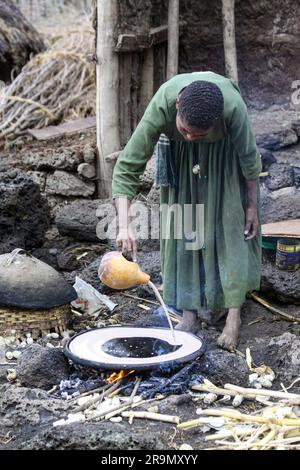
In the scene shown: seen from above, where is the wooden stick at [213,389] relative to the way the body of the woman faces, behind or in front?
in front

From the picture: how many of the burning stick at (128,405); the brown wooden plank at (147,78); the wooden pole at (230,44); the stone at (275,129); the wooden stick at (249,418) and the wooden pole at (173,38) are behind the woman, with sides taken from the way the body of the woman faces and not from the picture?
4

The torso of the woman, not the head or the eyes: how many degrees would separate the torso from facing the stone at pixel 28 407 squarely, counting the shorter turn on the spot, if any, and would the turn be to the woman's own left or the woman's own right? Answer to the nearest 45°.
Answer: approximately 45° to the woman's own right

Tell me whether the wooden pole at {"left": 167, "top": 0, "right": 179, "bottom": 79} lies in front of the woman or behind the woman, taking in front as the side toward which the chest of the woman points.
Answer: behind

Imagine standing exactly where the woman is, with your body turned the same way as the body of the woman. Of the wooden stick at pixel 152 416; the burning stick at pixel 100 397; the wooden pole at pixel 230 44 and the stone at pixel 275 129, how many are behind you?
2

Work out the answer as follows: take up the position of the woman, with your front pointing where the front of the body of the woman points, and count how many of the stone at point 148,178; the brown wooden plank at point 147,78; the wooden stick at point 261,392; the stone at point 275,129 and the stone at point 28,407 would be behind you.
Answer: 3

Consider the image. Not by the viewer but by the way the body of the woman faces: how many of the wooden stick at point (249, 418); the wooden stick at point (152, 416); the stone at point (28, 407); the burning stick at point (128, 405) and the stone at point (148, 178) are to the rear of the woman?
1

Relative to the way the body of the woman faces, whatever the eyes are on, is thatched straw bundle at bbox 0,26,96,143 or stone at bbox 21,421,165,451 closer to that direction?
the stone

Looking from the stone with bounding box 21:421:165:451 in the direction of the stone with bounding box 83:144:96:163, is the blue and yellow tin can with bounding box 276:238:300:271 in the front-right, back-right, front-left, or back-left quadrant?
front-right

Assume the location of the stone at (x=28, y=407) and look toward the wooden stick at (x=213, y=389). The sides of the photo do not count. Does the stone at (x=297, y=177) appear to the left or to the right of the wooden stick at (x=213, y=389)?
left

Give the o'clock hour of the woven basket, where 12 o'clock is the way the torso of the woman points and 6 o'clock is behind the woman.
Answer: The woven basket is roughly at 3 o'clock from the woman.

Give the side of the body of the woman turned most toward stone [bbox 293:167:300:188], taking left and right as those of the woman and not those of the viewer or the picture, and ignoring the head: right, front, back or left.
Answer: back

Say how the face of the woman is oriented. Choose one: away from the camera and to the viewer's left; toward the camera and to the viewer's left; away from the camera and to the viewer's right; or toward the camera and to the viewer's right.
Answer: toward the camera and to the viewer's left

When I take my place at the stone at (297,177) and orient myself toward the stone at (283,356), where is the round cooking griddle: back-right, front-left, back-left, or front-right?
front-right

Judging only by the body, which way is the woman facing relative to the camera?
toward the camera

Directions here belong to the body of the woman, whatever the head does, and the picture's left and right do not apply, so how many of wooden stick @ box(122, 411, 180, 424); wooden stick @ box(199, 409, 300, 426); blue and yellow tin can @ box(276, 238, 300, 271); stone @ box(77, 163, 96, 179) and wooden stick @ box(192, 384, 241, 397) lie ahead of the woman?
3

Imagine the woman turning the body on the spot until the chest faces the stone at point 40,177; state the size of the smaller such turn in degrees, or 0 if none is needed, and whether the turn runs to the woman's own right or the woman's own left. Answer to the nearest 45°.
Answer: approximately 135° to the woman's own right

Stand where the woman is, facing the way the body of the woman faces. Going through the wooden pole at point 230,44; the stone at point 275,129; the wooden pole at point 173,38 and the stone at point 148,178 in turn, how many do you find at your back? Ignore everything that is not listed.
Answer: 4

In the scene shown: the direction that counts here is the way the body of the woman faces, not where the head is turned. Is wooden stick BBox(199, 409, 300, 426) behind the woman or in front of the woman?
in front

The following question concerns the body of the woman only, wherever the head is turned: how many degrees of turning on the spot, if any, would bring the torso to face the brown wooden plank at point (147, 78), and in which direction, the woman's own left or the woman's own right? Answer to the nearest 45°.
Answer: approximately 180°
